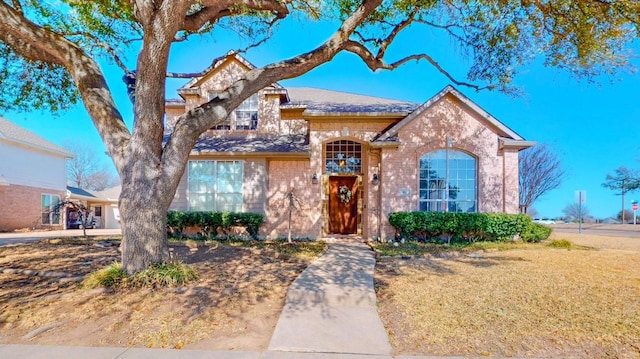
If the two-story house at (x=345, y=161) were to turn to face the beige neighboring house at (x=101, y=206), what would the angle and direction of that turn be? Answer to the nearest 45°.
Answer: approximately 135° to its right

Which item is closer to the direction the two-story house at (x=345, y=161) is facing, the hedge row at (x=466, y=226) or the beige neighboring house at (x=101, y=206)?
the hedge row

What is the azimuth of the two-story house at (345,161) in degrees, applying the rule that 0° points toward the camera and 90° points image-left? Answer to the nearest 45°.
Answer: approximately 0°

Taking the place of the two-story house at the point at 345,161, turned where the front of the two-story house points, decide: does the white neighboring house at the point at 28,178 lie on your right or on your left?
on your right

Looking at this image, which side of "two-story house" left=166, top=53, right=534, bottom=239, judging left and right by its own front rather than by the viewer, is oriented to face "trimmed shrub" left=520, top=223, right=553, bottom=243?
left
